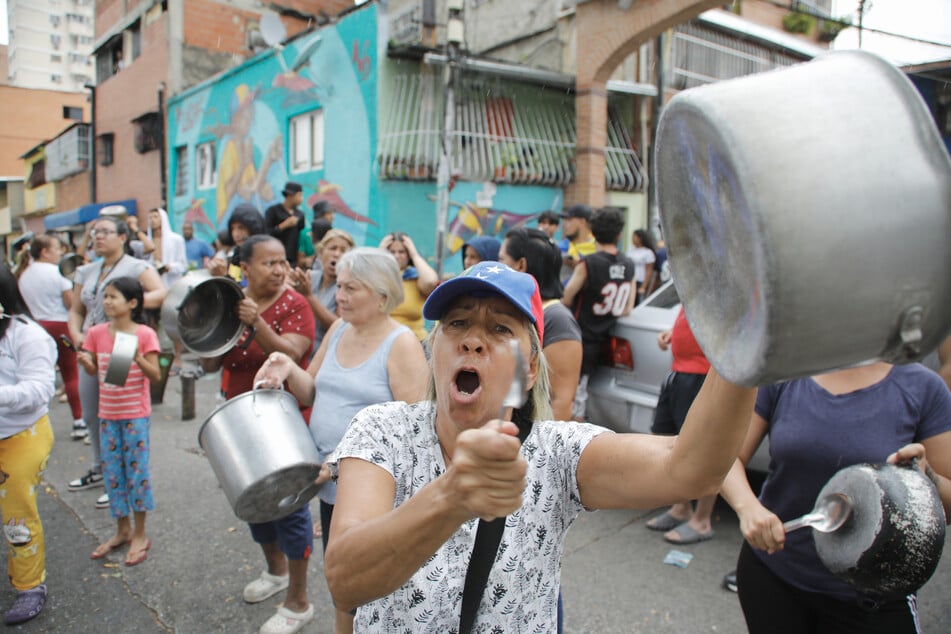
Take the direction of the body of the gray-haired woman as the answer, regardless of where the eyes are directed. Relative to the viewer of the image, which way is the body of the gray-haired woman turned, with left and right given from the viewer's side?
facing the viewer and to the left of the viewer

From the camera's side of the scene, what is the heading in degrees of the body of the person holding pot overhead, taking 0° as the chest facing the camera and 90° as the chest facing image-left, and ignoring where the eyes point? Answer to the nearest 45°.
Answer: approximately 0°

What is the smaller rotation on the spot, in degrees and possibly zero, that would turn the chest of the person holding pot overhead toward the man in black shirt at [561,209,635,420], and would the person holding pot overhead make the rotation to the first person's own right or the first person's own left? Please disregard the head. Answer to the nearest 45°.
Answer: approximately 180°

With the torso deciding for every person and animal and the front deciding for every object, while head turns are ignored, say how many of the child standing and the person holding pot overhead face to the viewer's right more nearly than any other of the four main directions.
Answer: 0

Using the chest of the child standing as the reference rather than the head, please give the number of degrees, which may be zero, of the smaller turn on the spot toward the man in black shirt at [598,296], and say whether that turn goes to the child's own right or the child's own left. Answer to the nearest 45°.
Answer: approximately 135° to the child's own left

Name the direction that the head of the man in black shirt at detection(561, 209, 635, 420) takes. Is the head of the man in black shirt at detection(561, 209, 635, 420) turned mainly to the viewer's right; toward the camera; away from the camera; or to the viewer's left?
away from the camera

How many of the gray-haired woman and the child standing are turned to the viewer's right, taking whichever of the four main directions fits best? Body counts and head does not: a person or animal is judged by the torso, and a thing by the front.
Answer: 0

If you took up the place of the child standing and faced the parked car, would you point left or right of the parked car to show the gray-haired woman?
right

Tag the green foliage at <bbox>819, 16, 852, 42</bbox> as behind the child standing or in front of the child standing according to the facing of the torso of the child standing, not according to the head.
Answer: behind

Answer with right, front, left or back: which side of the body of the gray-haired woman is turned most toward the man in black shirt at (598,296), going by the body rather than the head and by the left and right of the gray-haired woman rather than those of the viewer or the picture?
back
